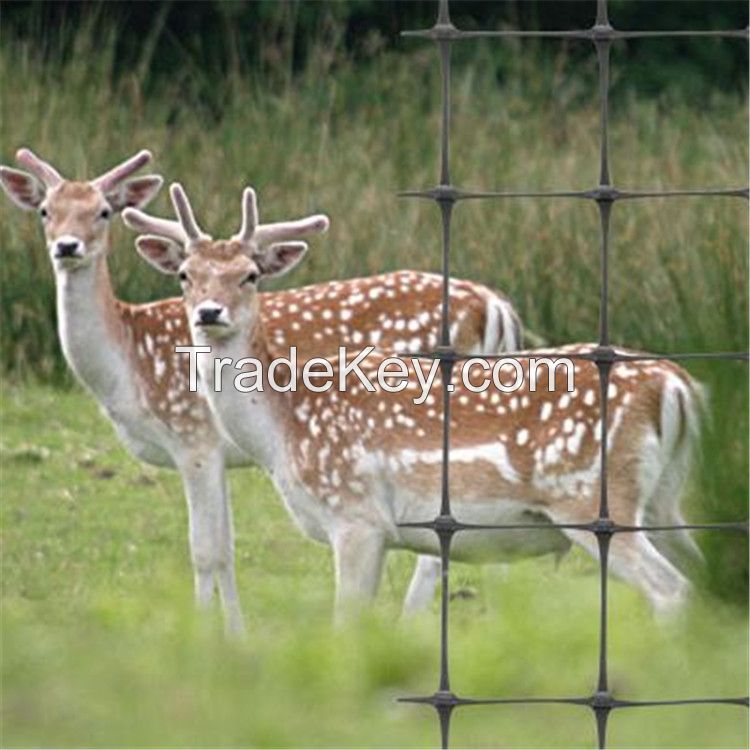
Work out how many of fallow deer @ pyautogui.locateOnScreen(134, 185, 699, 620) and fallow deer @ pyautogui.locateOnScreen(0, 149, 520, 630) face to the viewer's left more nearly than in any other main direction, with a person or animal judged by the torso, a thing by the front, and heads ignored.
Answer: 2

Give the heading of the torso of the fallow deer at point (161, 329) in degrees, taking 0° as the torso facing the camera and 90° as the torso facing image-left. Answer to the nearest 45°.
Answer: approximately 90°

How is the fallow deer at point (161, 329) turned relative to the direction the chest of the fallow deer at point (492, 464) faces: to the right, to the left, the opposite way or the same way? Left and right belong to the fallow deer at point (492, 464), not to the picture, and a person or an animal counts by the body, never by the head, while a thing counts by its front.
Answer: the same way

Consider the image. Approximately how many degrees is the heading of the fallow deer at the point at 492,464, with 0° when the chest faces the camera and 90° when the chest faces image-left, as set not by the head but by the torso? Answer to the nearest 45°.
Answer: approximately 90°

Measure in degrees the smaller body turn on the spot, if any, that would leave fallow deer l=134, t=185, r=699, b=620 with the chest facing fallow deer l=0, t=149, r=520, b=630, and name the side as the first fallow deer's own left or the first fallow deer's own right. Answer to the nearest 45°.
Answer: approximately 45° to the first fallow deer's own right

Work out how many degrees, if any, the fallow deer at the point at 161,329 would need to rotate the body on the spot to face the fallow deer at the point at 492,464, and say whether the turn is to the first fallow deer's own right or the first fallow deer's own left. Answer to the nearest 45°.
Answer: approximately 135° to the first fallow deer's own left
